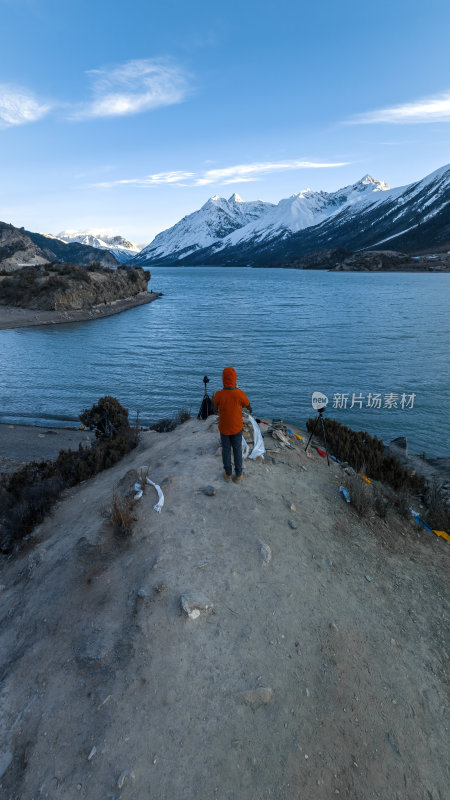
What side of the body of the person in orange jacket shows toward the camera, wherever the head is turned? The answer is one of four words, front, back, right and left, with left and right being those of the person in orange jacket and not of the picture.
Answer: back

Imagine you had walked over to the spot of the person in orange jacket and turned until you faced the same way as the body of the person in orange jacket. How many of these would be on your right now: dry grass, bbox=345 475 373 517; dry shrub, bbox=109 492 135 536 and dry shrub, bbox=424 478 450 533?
2

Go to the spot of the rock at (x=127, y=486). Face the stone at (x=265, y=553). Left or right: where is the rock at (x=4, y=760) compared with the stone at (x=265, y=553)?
right

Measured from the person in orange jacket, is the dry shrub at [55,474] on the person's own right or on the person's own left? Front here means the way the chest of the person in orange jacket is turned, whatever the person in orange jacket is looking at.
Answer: on the person's own left

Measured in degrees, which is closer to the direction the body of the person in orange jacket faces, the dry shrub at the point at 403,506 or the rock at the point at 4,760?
the dry shrub

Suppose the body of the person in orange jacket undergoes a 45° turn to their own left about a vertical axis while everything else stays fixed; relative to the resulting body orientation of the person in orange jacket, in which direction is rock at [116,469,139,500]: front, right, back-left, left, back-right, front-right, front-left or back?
front-left

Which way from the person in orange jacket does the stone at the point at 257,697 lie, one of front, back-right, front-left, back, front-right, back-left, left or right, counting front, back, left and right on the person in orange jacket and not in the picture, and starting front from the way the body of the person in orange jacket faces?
back

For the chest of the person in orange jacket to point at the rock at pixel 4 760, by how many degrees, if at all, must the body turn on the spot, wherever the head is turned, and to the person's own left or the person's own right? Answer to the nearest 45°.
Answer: approximately 135° to the person's own left

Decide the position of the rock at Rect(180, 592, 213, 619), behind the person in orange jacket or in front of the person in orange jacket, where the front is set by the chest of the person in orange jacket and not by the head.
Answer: behind

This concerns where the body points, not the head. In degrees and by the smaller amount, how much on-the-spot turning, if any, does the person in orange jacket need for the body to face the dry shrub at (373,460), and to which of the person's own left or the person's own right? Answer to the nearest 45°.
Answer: approximately 45° to the person's own right

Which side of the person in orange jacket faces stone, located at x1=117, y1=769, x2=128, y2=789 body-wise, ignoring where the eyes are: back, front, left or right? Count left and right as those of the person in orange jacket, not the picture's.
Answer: back

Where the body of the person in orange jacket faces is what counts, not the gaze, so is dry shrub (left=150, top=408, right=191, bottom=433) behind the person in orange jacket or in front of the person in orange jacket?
in front

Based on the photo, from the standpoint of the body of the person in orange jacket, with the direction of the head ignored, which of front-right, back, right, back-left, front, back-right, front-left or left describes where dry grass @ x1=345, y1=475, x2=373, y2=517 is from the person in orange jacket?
right

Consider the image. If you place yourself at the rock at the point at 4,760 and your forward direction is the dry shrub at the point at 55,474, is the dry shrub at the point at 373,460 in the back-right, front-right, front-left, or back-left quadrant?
front-right

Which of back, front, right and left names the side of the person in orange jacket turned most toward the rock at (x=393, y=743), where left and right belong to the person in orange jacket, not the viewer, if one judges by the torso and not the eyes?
back

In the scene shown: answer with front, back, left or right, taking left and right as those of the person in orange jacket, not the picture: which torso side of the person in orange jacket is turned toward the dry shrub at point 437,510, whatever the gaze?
right

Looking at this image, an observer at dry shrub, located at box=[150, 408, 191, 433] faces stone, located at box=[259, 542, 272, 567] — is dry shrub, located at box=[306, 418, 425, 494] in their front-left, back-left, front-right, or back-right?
front-left
